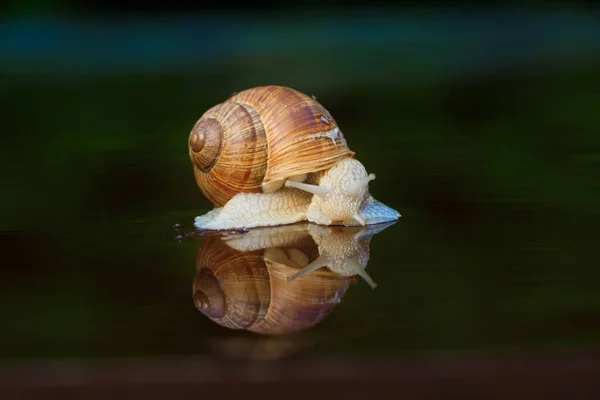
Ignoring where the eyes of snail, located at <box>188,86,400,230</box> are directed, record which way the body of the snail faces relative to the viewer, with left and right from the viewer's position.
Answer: facing the viewer and to the right of the viewer
